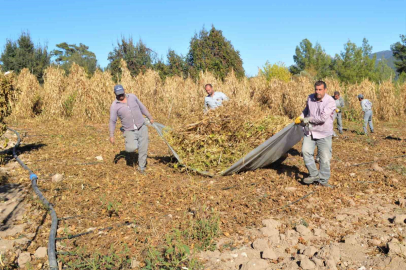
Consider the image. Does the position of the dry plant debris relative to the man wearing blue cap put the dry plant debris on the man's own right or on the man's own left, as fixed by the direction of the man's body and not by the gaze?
on the man's own left

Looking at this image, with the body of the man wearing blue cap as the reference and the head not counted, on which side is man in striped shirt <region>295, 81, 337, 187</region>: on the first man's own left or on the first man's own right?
on the first man's own left

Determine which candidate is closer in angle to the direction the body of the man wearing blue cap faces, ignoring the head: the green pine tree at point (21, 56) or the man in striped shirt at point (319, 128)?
the man in striped shirt

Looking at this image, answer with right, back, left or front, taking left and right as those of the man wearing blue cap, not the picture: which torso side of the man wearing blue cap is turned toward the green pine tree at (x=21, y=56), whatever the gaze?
back

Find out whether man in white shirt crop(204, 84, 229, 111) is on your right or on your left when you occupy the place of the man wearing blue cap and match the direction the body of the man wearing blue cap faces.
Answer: on your left
